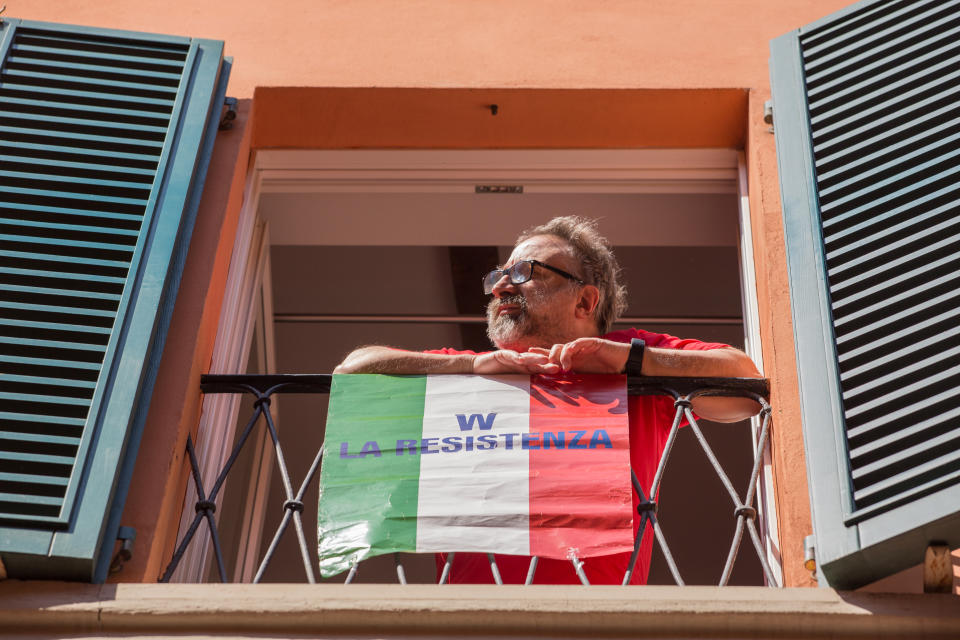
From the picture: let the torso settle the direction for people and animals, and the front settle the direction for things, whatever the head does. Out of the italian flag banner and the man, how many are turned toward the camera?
2

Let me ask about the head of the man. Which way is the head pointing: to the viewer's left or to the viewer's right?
to the viewer's left

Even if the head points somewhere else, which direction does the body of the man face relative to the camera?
toward the camera

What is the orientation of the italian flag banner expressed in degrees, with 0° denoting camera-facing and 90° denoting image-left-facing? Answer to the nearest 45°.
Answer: approximately 0°

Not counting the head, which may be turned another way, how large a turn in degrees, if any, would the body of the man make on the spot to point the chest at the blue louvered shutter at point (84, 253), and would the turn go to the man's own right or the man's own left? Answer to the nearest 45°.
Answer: approximately 90° to the man's own right

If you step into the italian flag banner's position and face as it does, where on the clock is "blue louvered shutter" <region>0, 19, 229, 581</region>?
The blue louvered shutter is roughly at 3 o'clock from the italian flag banner.
